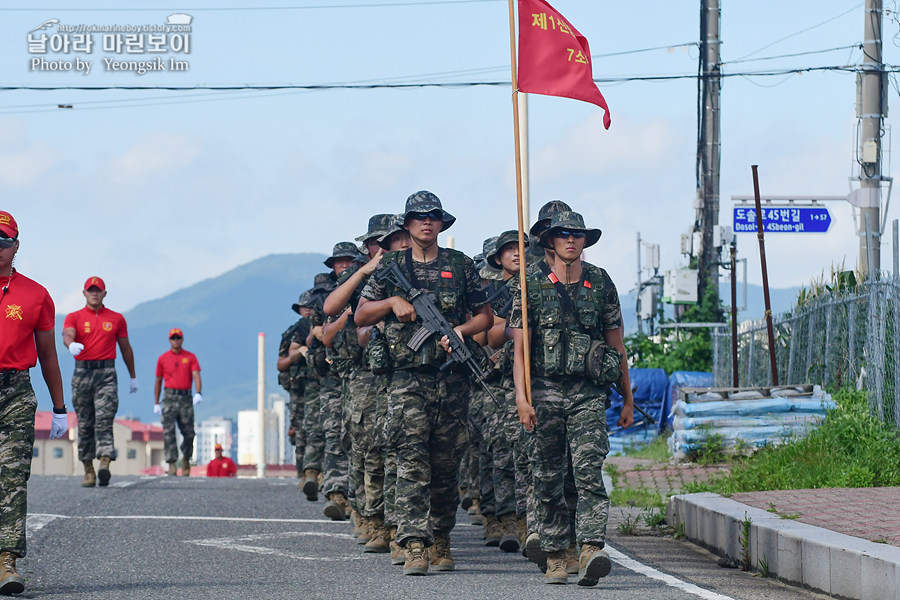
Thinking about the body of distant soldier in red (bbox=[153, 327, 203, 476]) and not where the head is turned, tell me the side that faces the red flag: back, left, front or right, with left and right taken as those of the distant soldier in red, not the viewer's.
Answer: front

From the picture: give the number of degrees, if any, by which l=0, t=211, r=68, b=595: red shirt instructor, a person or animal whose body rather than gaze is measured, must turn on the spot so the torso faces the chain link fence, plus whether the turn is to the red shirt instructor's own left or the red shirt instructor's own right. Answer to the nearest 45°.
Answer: approximately 135° to the red shirt instructor's own left

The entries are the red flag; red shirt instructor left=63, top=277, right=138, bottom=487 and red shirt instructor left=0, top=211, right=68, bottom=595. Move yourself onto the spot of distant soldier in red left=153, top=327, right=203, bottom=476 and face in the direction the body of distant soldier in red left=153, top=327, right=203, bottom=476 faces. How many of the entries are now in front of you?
3

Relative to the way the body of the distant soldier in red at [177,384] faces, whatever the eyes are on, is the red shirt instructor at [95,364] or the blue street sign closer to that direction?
the red shirt instructor

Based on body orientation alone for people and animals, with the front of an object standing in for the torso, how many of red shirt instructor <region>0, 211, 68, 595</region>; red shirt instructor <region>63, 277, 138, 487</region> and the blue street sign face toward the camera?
3

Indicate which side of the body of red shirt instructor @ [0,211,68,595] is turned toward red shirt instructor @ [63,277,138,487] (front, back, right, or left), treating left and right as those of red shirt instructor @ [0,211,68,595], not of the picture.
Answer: back

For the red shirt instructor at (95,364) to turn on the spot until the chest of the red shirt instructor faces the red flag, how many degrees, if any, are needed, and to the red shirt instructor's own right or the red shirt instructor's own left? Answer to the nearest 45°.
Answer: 0° — they already face it

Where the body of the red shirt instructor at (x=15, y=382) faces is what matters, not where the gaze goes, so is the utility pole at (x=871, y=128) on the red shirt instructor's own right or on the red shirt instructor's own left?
on the red shirt instructor's own left

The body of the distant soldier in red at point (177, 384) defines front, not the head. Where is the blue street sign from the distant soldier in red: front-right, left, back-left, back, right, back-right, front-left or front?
left
